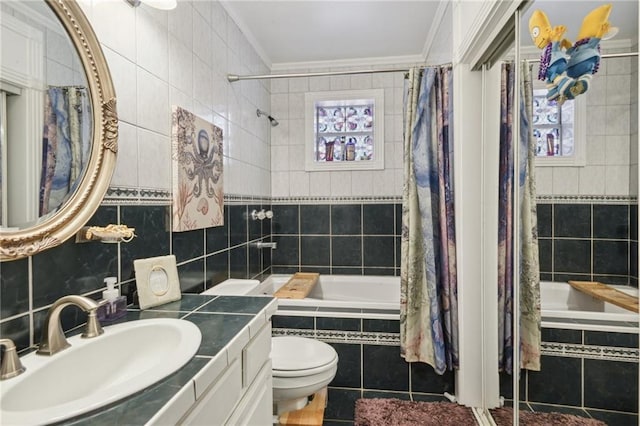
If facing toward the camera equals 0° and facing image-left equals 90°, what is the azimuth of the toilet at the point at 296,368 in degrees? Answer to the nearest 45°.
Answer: approximately 270°

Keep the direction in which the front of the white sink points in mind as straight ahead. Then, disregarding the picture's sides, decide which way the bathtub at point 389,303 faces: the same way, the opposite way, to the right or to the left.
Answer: to the right

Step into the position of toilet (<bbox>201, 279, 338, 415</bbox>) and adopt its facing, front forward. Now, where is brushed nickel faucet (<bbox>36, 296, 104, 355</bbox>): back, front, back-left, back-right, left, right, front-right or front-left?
back-right

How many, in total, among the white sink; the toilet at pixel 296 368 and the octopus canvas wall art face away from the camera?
0

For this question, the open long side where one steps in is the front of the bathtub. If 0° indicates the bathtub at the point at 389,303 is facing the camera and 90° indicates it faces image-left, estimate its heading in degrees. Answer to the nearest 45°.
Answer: approximately 0°

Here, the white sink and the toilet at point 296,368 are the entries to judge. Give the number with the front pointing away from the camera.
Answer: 0

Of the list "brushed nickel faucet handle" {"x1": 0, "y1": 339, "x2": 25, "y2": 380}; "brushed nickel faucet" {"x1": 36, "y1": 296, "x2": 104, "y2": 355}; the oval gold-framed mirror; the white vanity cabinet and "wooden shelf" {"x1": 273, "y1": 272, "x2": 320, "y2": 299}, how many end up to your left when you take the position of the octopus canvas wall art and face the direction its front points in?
1

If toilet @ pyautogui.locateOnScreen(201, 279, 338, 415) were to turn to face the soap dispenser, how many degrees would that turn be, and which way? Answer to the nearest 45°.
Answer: approximately 135° to its right

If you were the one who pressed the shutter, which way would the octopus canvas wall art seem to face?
facing the viewer and to the right of the viewer

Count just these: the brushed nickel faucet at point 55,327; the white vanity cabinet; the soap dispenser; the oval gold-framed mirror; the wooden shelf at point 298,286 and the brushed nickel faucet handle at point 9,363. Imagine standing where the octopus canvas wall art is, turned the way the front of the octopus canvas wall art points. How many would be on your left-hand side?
1

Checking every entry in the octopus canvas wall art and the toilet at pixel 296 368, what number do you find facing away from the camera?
0

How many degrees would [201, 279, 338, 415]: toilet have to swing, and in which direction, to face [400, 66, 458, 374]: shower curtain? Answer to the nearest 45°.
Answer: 0° — it already faces it
